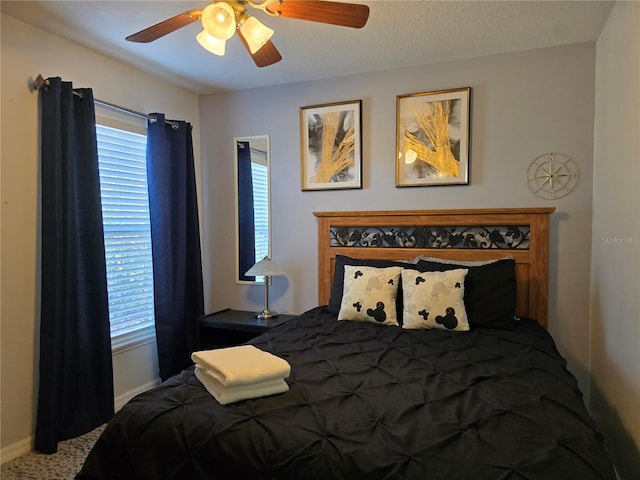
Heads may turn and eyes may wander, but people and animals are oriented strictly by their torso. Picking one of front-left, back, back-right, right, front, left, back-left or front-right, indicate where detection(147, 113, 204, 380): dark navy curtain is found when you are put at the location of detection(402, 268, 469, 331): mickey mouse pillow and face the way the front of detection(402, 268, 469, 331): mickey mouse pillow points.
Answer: right

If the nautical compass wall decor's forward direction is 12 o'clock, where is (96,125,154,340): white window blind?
The white window blind is roughly at 2 o'clock from the nautical compass wall decor.

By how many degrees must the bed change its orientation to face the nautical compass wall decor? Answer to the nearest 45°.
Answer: approximately 135° to its left

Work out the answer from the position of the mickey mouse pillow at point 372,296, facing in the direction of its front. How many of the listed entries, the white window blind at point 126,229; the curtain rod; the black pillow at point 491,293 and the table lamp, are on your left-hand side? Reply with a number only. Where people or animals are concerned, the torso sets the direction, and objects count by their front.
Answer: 1

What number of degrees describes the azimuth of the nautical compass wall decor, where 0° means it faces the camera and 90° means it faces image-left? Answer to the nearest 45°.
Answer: approximately 0°

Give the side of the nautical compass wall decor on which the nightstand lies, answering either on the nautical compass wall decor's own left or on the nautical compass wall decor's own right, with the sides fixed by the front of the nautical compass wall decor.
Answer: on the nautical compass wall decor's own right

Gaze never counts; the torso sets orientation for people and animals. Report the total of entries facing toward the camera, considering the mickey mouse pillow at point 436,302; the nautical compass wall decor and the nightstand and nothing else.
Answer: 3
